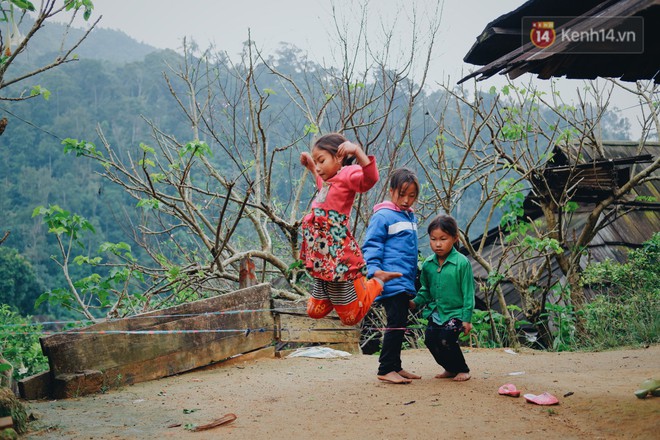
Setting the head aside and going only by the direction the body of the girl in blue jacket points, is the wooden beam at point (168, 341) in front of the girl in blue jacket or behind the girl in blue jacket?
behind

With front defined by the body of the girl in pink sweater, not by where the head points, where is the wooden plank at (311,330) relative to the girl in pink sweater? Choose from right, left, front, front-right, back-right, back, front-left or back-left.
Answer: back-right

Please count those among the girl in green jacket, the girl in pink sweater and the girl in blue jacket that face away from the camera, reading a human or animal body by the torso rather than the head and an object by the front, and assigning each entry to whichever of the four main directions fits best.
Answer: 0

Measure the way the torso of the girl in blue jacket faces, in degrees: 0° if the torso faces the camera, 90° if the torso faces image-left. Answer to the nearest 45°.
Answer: approximately 315°

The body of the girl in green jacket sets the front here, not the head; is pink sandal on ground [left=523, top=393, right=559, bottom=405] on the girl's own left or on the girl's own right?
on the girl's own left

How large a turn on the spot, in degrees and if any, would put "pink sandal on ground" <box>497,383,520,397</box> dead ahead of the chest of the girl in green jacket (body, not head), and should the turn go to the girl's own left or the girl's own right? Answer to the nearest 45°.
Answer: approximately 90° to the girl's own left

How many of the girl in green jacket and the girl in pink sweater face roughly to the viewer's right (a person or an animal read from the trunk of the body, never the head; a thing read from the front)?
0

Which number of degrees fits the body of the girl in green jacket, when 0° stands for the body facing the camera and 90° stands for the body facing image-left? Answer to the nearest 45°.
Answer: approximately 45°

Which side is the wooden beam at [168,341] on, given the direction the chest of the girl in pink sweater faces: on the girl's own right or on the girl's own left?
on the girl's own right
